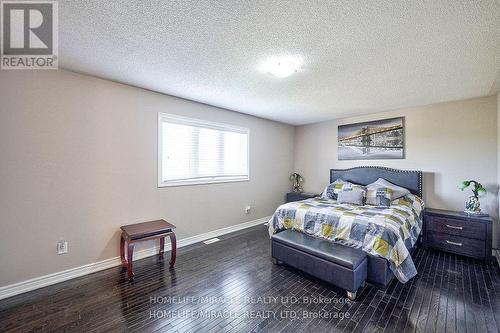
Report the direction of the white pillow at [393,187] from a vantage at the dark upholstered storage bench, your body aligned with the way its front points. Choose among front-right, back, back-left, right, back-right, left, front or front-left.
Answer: back

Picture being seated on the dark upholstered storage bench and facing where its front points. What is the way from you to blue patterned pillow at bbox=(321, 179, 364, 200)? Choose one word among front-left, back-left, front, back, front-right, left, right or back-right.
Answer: back-right

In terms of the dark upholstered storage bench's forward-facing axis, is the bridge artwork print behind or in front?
behind

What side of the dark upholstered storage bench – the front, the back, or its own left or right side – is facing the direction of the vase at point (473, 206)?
back

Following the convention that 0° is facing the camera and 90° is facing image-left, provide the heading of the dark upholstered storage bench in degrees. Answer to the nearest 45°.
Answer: approximately 45°

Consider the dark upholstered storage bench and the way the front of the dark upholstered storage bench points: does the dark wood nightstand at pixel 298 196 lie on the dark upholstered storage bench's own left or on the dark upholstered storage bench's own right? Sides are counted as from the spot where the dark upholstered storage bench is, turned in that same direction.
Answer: on the dark upholstered storage bench's own right

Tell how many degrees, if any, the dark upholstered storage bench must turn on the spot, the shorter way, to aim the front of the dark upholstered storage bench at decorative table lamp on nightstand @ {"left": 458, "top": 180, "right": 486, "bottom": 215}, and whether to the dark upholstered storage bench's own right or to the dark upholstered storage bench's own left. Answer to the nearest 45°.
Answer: approximately 180°

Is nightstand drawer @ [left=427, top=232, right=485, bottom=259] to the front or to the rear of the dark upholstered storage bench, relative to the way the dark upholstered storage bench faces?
to the rear

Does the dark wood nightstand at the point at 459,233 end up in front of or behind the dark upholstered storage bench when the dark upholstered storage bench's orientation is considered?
behind

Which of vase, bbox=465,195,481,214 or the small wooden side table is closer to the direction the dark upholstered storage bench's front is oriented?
the small wooden side table

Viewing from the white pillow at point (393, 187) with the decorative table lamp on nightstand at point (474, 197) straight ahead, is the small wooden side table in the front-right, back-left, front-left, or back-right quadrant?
back-right
